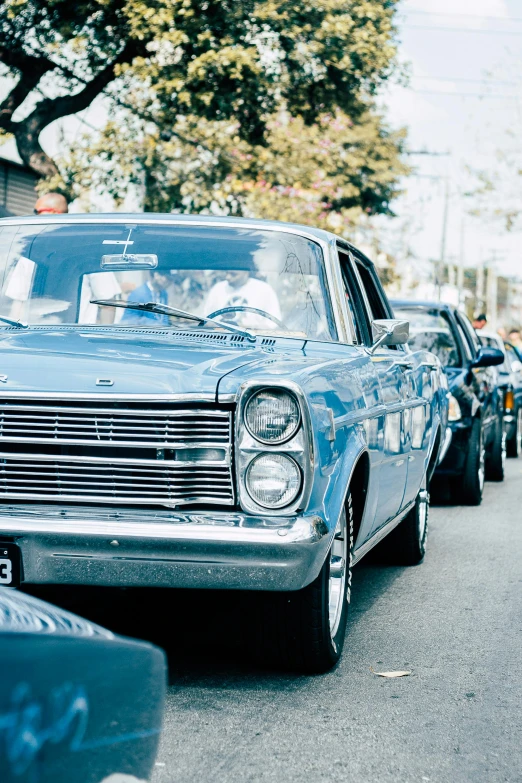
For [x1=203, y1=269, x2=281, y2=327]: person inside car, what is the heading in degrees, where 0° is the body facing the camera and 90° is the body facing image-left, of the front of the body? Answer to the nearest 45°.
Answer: approximately 0°

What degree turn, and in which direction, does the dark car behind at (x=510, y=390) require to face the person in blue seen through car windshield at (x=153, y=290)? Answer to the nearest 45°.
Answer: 0° — it already faces them

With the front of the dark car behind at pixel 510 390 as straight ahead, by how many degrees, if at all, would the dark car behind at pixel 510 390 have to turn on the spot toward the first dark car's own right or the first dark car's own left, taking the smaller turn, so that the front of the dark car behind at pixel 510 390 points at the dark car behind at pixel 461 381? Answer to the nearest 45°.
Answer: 0° — it already faces it

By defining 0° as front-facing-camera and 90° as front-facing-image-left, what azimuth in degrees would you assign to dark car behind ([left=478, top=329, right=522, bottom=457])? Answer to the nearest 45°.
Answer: approximately 0°
